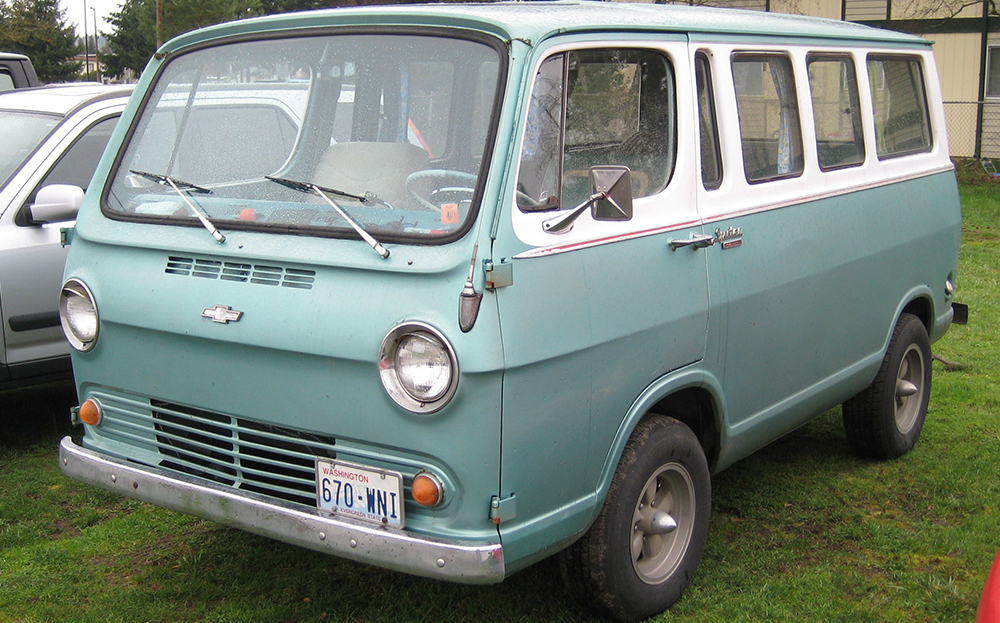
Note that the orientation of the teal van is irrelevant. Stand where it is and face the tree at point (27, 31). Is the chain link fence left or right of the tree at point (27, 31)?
right

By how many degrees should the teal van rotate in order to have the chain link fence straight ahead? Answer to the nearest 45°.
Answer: approximately 180°

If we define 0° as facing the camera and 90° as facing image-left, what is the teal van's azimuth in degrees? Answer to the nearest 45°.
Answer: approximately 45°

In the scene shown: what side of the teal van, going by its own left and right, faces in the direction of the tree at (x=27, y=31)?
right
